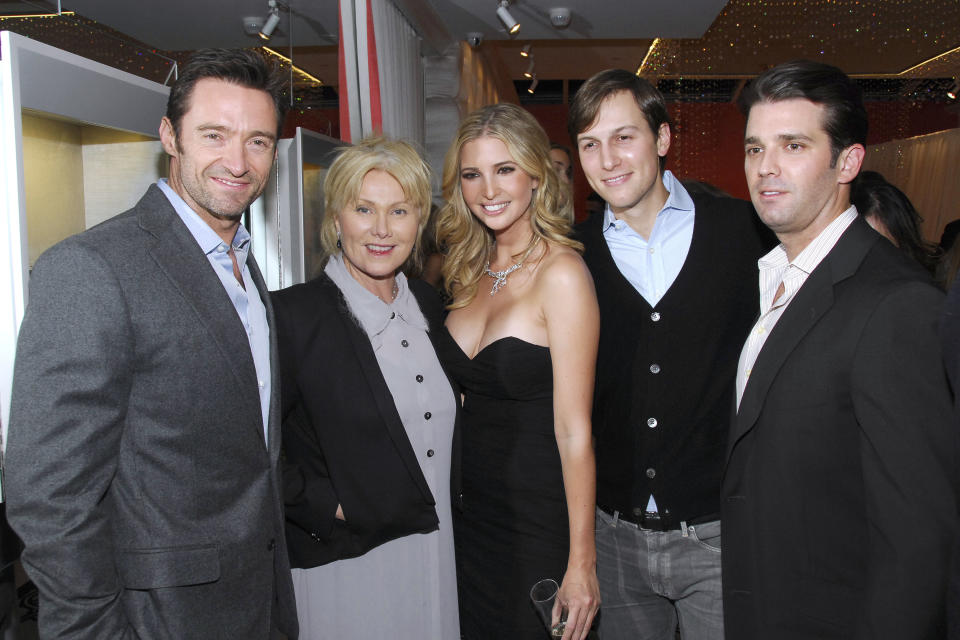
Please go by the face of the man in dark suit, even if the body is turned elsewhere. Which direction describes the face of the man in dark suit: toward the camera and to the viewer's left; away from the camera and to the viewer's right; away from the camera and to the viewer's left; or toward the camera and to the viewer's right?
toward the camera and to the viewer's left

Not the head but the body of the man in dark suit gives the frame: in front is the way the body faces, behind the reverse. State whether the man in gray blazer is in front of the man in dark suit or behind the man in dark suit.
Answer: in front

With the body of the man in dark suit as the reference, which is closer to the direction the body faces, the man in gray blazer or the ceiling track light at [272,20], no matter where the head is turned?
the man in gray blazer

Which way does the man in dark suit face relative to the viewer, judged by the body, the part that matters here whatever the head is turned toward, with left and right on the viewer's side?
facing the viewer and to the left of the viewer

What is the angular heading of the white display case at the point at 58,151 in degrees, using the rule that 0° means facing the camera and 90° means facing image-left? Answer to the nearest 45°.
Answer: approximately 315°

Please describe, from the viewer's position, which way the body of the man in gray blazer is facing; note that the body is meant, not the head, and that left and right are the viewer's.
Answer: facing the viewer and to the right of the viewer

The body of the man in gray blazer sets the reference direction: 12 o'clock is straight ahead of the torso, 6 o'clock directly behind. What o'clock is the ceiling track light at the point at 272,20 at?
The ceiling track light is roughly at 8 o'clock from the man in gray blazer.

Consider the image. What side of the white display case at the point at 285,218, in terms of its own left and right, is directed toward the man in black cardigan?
front

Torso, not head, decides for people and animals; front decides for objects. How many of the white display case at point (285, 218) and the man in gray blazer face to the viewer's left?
0

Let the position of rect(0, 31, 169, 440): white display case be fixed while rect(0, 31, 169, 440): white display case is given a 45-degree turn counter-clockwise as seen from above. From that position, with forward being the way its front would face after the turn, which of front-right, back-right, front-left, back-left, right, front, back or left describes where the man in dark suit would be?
front-right
